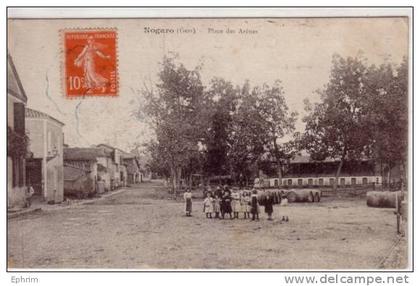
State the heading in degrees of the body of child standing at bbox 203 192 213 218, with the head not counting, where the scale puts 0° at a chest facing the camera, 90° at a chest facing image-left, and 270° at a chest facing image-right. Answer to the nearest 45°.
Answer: approximately 0°
